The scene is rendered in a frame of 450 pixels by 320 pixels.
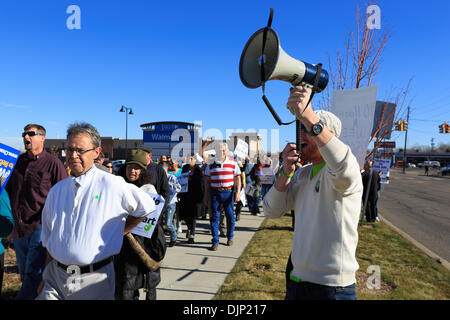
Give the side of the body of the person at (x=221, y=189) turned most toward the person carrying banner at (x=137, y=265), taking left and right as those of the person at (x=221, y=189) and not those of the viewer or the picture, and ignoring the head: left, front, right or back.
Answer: front

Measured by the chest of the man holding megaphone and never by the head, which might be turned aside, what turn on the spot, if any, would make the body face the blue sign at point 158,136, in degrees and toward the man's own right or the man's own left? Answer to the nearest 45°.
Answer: approximately 90° to the man's own right

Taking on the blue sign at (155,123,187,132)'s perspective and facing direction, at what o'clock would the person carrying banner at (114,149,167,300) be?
The person carrying banner is roughly at 12 o'clock from the blue sign.

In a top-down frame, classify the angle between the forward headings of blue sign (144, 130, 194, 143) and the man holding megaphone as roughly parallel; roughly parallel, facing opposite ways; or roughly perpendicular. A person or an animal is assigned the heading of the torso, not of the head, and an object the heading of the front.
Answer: roughly perpendicular

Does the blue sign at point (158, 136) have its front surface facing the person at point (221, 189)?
yes

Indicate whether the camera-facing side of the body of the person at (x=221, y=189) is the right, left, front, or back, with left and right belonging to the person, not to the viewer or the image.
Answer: front

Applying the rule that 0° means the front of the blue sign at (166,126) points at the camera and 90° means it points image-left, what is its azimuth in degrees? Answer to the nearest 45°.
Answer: approximately 0°

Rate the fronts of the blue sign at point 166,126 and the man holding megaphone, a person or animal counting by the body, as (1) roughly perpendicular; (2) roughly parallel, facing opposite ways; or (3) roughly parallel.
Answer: roughly perpendicular

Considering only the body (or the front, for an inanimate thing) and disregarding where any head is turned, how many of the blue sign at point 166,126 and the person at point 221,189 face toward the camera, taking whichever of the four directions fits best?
2

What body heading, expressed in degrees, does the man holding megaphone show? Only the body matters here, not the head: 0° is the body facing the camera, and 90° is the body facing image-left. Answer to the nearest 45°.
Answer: approximately 45°

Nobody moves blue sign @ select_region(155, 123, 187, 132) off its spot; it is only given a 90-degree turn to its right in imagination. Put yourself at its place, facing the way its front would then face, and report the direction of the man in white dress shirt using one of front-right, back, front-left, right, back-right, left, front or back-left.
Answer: left
